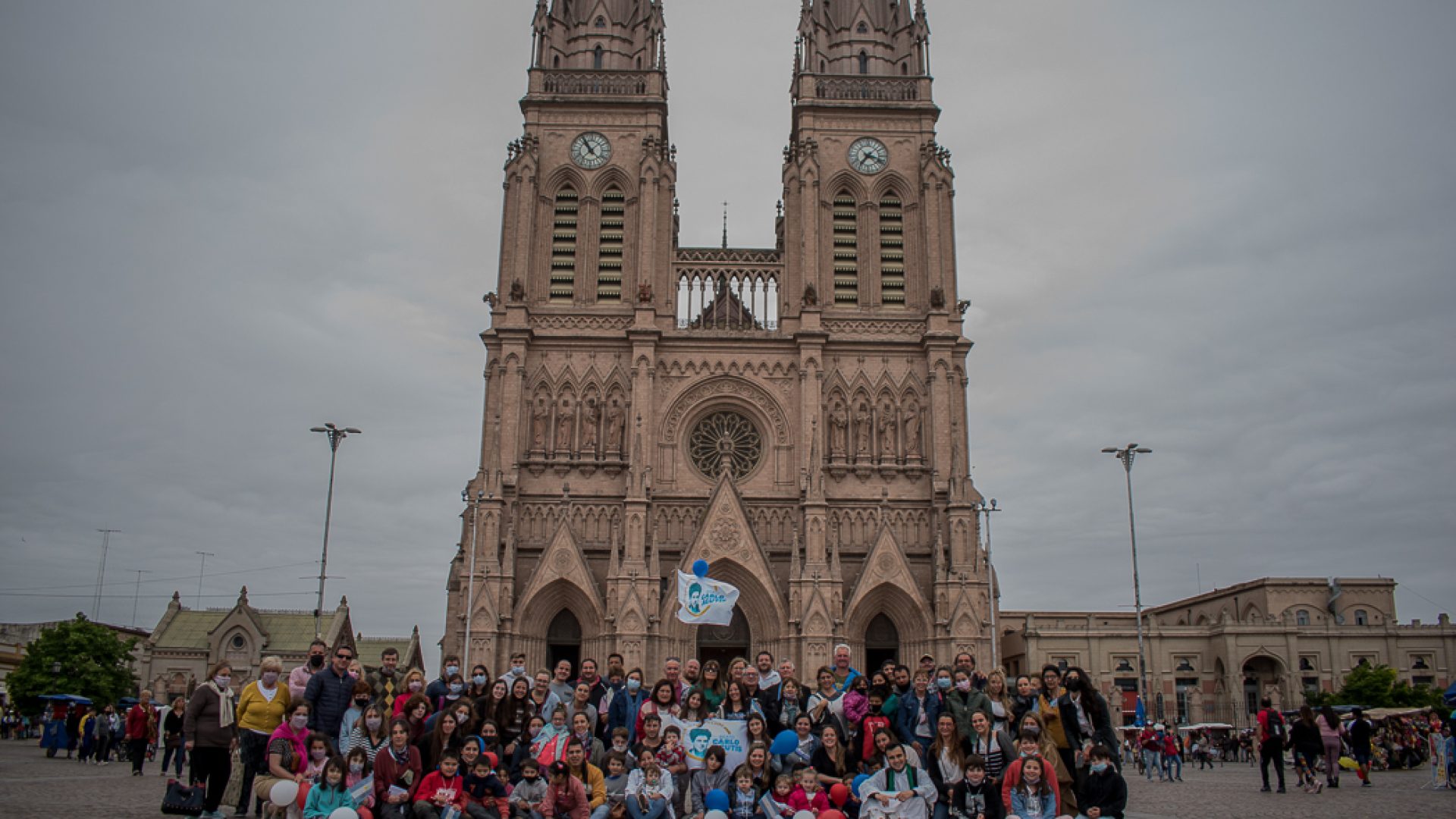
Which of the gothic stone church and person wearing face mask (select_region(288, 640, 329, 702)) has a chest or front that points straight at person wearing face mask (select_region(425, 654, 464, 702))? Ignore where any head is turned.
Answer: the gothic stone church

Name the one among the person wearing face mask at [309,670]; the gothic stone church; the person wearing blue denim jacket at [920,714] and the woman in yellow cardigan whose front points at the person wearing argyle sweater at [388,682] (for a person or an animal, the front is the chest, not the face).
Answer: the gothic stone church

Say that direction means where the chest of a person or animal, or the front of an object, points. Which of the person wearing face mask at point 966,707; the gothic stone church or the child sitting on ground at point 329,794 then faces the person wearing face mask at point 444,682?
the gothic stone church

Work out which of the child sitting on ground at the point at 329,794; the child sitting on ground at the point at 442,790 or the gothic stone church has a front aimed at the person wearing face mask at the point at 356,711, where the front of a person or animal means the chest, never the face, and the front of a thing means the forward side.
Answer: the gothic stone church

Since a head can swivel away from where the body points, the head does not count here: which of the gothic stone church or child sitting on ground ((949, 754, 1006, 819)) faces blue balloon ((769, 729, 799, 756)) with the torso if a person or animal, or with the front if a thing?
the gothic stone church

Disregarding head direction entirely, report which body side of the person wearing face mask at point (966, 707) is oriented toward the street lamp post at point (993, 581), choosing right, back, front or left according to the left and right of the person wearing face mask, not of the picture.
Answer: back

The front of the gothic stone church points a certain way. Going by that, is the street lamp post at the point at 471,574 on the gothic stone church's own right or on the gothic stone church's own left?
on the gothic stone church's own right

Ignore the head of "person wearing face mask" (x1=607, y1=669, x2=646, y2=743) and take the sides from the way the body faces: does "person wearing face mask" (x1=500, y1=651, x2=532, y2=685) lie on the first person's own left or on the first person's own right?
on the first person's own right

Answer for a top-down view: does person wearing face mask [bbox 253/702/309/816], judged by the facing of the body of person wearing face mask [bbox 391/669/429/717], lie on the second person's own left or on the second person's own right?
on the second person's own right
